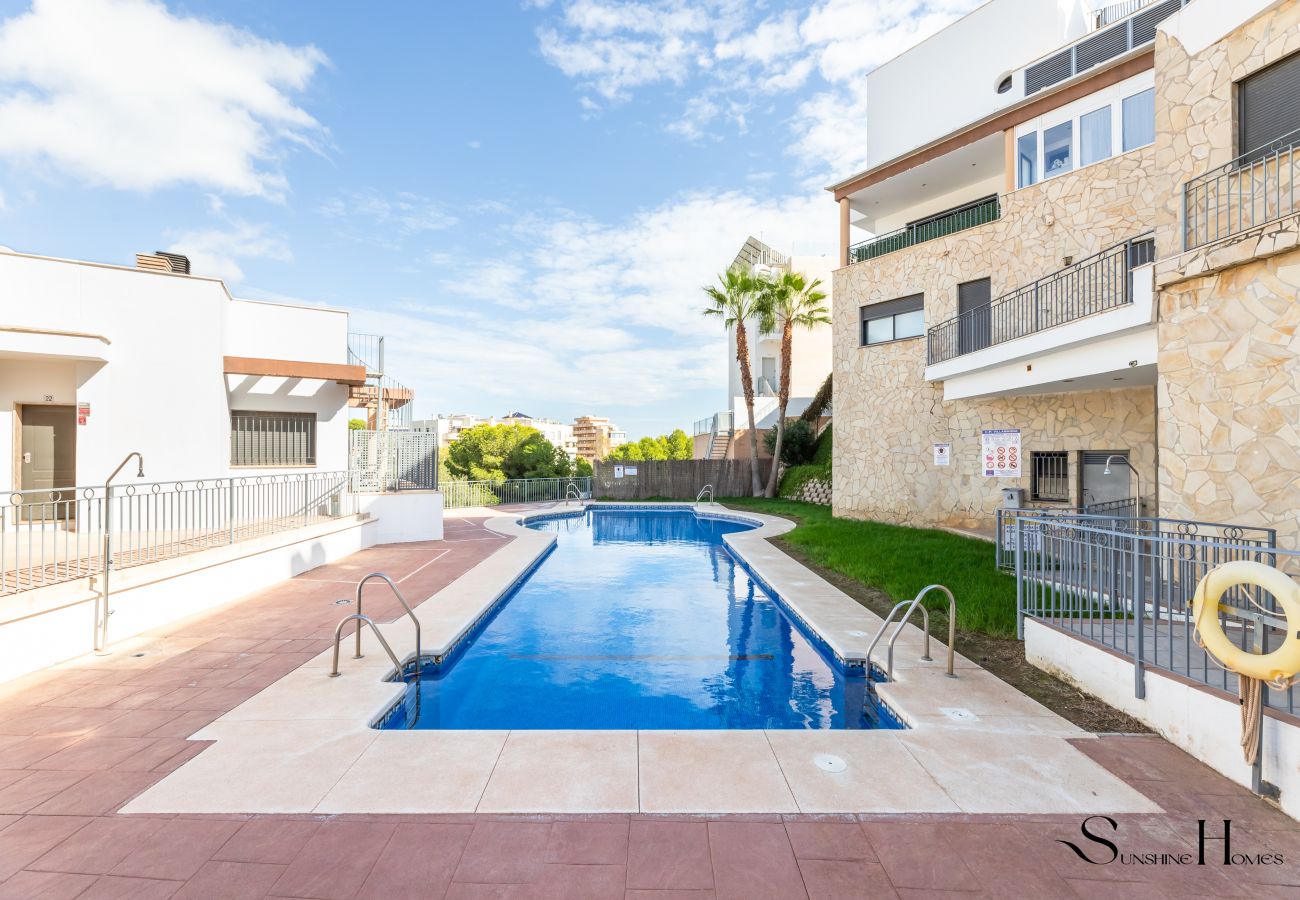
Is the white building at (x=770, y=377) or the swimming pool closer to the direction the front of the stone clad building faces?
the swimming pool

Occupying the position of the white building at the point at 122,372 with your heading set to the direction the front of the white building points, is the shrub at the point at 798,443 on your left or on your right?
on your left

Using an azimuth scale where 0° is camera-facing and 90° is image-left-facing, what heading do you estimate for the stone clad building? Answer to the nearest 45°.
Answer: approximately 45°

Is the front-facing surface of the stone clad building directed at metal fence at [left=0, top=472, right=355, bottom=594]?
yes

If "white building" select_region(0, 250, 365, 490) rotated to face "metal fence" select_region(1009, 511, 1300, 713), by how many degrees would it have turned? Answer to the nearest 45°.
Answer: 0° — it already faces it

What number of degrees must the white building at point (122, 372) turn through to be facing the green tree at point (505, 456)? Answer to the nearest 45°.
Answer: approximately 90° to its left

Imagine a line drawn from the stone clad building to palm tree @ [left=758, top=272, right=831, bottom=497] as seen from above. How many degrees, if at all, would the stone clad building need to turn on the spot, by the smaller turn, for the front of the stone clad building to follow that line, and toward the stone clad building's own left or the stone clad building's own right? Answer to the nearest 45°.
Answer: approximately 90° to the stone clad building's own right

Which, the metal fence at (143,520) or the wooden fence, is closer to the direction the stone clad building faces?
the metal fence

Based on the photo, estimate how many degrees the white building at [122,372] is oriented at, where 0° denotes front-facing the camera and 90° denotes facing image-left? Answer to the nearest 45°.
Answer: approximately 315°

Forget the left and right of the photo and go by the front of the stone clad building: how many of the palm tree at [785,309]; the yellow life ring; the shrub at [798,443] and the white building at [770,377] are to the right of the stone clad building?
3

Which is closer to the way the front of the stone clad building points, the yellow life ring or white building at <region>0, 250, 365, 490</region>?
the white building
